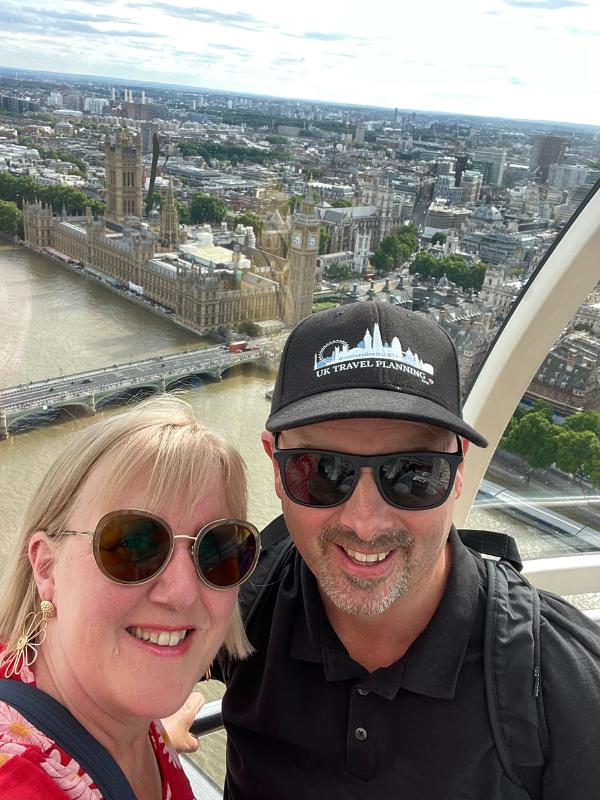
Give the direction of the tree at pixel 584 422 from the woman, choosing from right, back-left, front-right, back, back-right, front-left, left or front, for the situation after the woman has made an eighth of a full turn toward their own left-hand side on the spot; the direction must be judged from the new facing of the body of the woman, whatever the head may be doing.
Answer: front-left

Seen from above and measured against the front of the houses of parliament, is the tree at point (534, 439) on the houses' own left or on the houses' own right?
on the houses' own left

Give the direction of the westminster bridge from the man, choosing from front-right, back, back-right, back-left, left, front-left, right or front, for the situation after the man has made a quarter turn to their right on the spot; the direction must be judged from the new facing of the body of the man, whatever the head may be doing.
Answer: front-right

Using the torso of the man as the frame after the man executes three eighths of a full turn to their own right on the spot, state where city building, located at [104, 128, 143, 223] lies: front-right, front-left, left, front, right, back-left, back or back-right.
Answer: front

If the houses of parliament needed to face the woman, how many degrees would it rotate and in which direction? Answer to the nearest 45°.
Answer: approximately 45° to its left

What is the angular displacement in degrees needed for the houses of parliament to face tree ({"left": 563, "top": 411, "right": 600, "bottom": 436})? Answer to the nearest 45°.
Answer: approximately 135° to its left

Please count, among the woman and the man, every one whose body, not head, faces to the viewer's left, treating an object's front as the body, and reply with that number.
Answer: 0

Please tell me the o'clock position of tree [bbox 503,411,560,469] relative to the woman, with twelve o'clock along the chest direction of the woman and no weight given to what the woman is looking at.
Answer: The tree is roughly at 9 o'clock from the woman.

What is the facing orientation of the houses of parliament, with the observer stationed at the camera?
facing the viewer and to the left of the viewer

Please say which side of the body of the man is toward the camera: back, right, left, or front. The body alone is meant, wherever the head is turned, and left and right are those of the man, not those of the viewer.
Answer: front

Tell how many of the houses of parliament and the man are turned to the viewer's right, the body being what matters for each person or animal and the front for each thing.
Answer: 0

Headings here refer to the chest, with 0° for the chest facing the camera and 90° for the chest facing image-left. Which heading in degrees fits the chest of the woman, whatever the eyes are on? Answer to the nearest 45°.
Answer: approximately 315°
